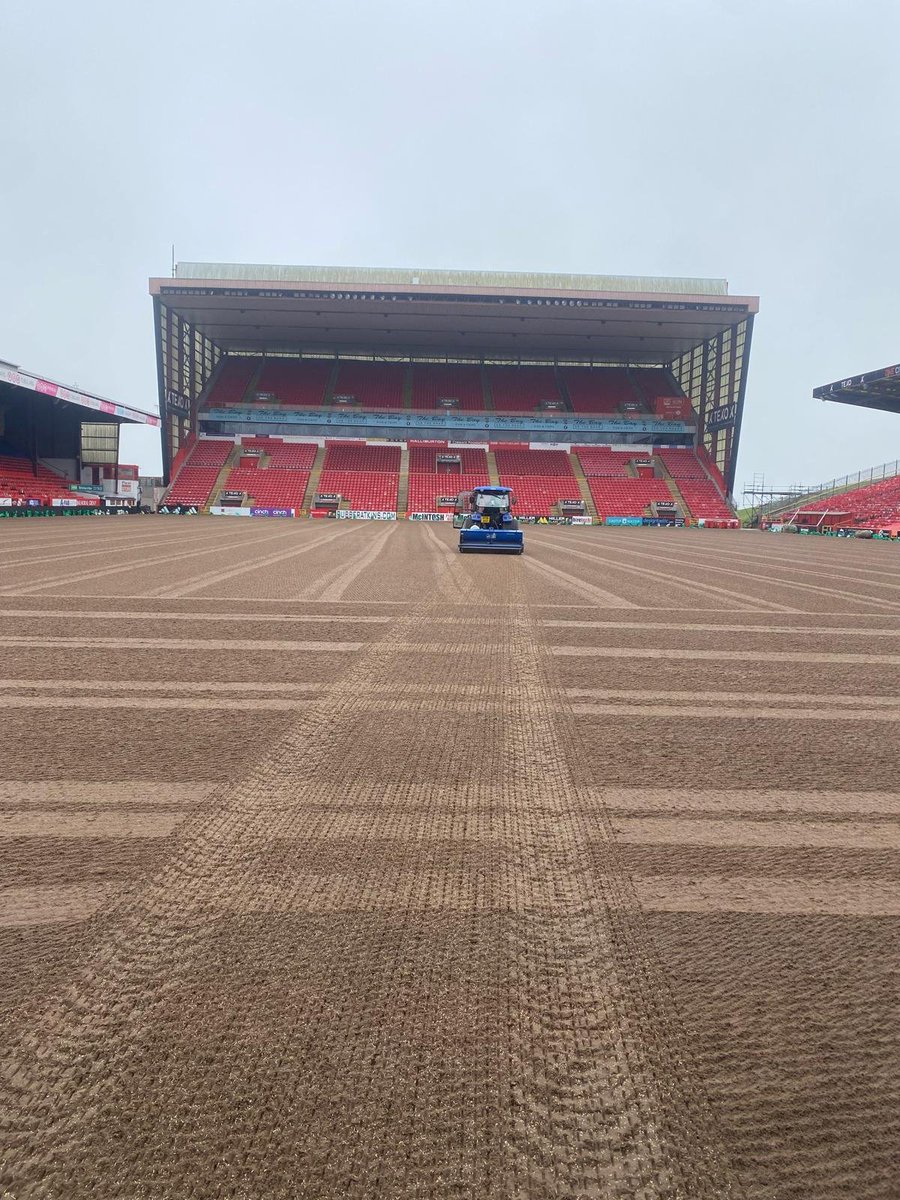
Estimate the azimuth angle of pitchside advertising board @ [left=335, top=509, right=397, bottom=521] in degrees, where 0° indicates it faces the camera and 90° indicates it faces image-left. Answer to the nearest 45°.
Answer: approximately 0°

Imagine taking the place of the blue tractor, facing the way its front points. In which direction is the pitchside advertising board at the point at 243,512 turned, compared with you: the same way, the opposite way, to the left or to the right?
the opposite way

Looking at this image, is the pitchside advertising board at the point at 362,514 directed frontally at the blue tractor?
yes

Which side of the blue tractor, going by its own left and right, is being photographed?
back

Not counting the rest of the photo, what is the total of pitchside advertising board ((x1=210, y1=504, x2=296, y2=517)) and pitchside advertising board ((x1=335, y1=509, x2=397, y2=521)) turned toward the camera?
2

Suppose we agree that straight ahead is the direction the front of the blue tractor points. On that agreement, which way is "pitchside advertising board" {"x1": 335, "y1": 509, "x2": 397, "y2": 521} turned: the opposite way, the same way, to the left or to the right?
the opposite way

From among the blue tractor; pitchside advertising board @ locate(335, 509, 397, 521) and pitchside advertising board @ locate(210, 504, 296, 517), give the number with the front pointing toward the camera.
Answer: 2

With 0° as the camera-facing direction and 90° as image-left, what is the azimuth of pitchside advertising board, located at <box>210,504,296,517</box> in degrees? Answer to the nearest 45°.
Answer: approximately 0°

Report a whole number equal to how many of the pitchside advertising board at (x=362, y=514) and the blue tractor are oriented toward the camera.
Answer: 1

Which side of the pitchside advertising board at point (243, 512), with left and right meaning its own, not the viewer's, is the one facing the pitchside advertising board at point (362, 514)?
left

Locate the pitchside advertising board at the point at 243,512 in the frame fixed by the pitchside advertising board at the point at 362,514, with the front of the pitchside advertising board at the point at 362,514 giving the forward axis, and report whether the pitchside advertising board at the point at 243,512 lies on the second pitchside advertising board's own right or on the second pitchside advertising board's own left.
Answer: on the second pitchside advertising board's own right
